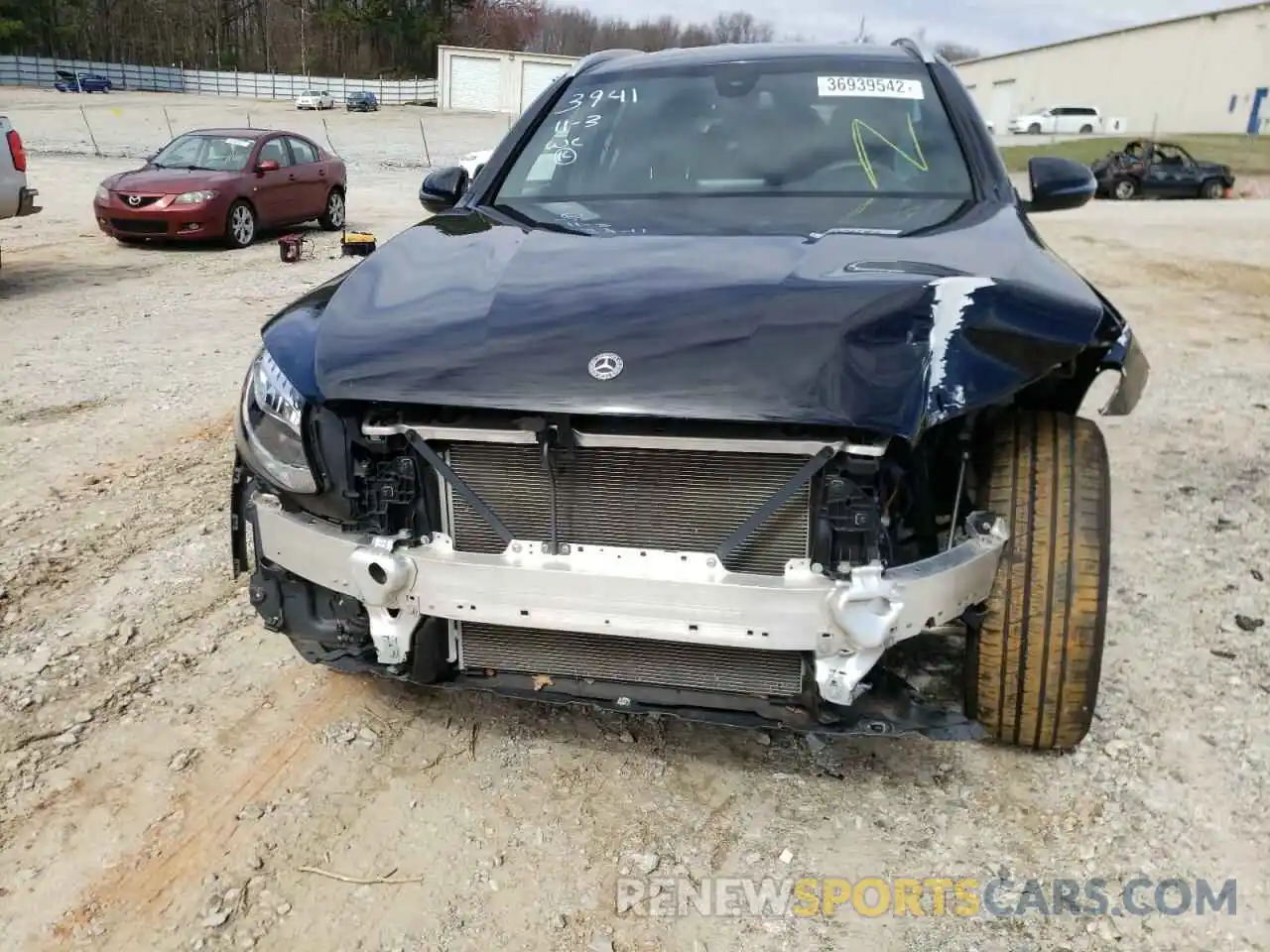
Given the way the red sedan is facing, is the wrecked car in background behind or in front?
behind

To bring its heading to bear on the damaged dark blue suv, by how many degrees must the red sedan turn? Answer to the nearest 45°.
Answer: approximately 45° to its left

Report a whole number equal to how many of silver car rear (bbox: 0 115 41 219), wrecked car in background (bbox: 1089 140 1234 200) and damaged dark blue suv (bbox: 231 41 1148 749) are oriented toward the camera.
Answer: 1

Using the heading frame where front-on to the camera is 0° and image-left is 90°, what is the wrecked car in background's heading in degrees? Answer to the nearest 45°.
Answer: approximately 270°

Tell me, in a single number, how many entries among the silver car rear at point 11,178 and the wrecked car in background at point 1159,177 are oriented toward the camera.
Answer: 0

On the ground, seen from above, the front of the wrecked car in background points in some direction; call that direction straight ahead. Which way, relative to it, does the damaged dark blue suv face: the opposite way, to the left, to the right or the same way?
to the right

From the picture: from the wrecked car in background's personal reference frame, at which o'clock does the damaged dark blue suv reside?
The damaged dark blue suv is roughly at 3 o'clock from the wrecked car in background.

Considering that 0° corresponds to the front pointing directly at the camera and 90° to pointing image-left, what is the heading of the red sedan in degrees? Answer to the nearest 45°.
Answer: approximately 45°
